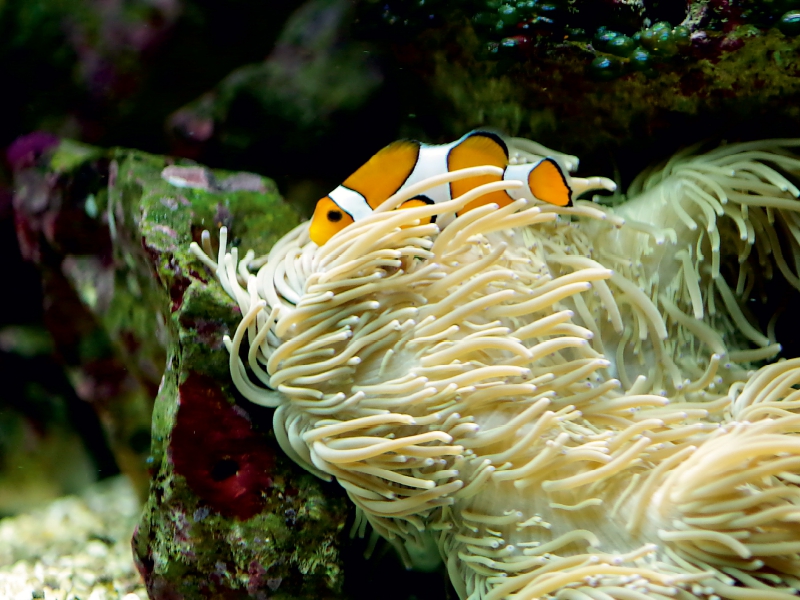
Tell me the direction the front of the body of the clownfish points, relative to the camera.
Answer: to the viewer's left
